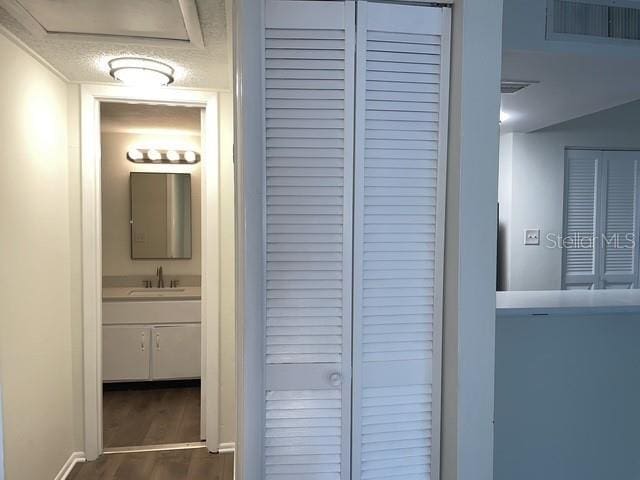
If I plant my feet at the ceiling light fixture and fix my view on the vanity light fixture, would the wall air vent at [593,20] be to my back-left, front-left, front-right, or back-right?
back-right

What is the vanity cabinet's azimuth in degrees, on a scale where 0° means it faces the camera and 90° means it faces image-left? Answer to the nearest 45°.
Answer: approximately 0°

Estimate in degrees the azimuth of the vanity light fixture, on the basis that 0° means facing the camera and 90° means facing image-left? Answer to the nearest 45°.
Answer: approximately 0°

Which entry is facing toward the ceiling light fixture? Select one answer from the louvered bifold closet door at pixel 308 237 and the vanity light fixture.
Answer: the vanity light fixture

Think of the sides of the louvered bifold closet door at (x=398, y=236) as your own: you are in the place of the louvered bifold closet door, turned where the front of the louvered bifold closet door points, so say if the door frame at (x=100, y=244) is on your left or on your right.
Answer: on your right

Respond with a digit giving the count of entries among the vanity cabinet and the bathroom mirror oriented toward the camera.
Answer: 2
